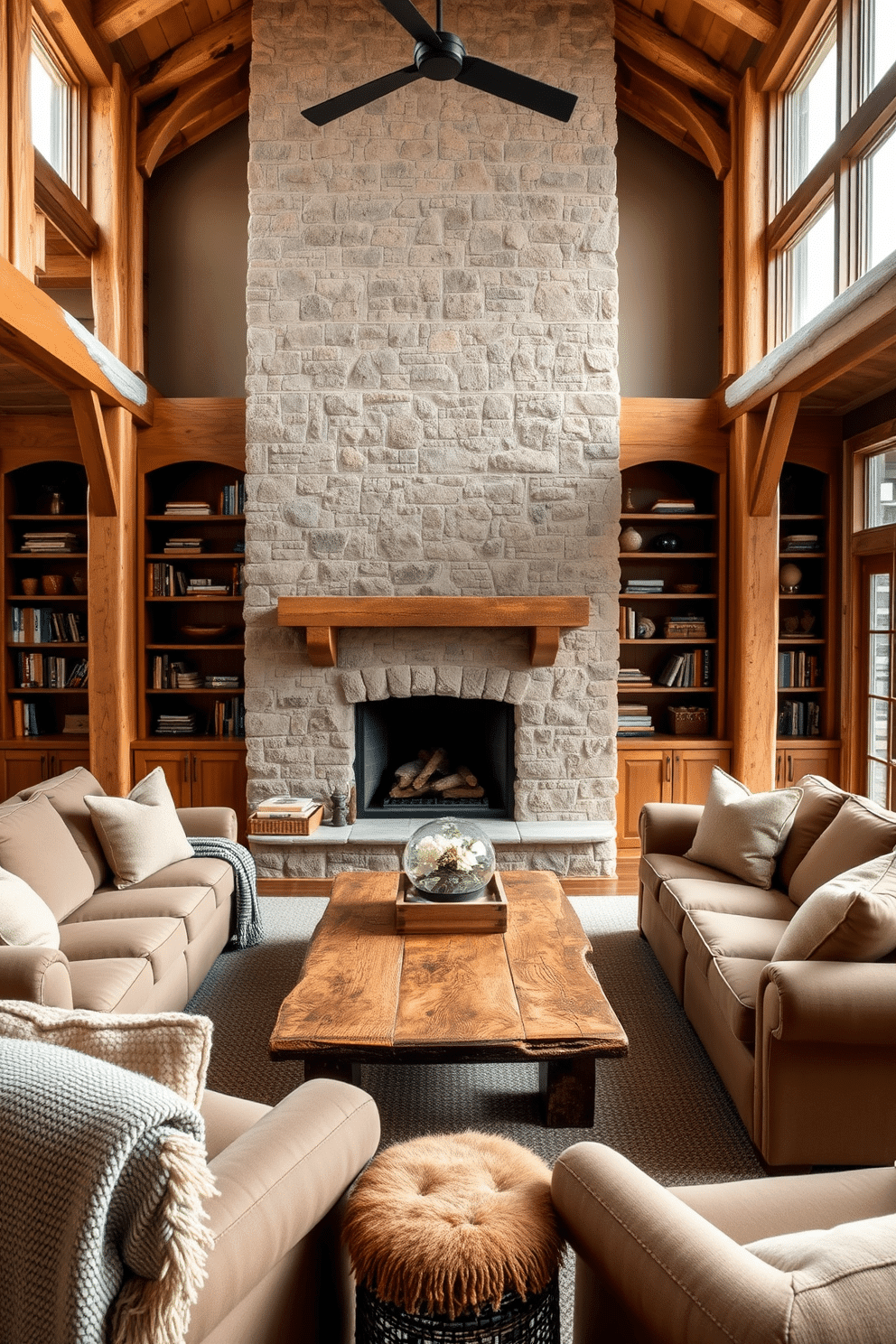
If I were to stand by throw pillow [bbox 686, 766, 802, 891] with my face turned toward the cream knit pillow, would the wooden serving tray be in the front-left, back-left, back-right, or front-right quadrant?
front-right

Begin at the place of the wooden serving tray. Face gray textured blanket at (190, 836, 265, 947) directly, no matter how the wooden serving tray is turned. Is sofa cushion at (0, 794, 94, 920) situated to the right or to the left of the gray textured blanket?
left

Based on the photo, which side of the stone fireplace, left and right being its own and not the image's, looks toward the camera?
front

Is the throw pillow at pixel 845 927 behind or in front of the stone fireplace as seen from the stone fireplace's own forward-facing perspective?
in front

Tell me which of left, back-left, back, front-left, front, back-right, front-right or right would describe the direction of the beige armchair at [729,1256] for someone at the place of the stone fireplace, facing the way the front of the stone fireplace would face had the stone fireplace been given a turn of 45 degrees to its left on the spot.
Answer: front-right

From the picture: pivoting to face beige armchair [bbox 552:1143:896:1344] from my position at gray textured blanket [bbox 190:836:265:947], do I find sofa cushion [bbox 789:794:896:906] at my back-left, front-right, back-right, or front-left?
front-left

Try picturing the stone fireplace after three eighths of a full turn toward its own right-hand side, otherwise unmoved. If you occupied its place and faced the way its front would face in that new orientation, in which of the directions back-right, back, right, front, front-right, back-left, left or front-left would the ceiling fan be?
back-left

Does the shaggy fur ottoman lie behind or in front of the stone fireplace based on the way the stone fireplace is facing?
in front

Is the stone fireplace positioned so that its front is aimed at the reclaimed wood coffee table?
yes

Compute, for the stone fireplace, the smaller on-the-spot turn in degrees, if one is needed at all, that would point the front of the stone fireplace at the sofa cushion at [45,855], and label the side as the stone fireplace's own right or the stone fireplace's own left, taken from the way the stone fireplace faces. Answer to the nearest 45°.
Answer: approximately 45° to the stone fireplace's own right

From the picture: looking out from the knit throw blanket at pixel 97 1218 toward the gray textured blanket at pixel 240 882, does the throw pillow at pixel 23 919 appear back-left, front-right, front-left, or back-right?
front-left

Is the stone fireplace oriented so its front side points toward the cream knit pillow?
yes

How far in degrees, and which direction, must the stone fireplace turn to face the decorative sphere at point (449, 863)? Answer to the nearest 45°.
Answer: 0° — it already faces it

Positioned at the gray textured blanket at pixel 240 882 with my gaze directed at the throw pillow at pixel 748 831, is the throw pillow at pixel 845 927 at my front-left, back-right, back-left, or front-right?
front-right
